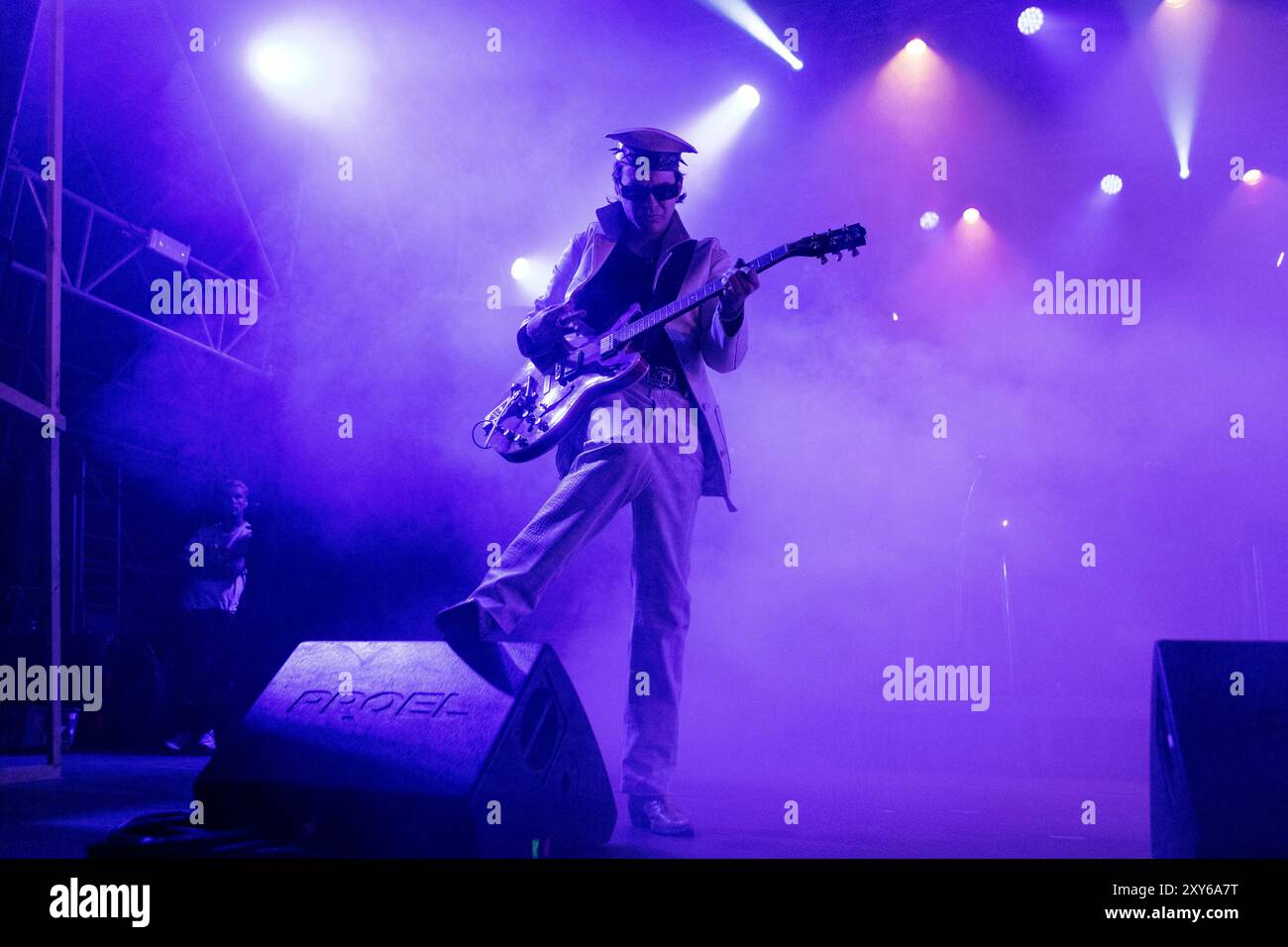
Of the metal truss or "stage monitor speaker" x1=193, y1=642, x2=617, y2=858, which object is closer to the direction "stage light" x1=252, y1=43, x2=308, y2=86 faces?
the stage monitor speaker

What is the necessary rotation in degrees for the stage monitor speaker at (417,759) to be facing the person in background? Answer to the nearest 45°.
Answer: approximately 45° to its left

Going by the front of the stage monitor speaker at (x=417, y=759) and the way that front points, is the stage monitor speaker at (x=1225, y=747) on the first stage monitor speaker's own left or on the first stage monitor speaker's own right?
on the first stage monitor speaker's own right

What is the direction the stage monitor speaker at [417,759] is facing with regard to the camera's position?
facing away from the viewer and to the right of the viewer

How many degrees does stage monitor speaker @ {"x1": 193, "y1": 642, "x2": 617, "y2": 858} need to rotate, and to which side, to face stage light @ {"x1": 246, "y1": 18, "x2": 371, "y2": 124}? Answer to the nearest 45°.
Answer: approximately 45° to its left

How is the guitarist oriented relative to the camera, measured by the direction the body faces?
toward the camera

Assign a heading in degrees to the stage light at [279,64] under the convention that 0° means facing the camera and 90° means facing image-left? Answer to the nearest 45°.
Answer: approximately 0°

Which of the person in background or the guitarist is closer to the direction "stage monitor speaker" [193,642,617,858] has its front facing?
the guitarist

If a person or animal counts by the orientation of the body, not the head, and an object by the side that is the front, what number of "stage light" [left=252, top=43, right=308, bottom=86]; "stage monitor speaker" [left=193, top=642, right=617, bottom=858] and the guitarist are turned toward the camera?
2

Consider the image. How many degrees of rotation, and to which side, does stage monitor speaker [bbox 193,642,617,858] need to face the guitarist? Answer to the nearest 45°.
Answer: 0° — it already faces them

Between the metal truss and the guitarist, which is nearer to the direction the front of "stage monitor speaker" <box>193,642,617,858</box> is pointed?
the guitarist

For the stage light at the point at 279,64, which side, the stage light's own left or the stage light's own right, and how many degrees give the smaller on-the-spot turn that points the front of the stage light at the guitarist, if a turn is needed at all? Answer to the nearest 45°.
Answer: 0° — it already faces them
